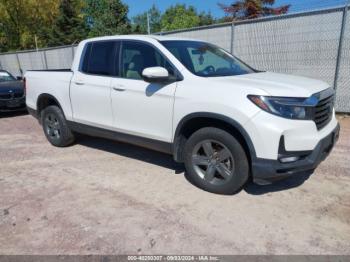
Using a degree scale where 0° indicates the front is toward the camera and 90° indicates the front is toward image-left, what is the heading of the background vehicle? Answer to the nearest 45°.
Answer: approximately 315°

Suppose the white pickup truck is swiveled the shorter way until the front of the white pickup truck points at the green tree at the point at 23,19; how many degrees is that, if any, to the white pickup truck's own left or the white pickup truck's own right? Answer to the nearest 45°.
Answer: approximately 180°

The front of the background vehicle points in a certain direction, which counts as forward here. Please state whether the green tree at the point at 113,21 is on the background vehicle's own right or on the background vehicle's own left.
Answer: on the background vehicle's own left

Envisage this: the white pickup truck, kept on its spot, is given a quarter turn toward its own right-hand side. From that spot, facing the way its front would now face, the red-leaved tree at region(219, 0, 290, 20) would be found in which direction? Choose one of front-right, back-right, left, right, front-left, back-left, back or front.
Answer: back-right

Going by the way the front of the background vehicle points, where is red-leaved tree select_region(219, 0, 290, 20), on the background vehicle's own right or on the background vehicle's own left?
on the background vehicle's own left

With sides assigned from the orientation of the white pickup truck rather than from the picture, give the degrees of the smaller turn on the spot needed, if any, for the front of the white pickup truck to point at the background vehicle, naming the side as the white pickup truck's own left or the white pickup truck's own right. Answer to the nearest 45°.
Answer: approximately 180°

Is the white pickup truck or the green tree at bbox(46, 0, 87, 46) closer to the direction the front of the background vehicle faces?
the white pickup truck

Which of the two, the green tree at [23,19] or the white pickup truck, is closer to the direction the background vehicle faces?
the white pickup truck

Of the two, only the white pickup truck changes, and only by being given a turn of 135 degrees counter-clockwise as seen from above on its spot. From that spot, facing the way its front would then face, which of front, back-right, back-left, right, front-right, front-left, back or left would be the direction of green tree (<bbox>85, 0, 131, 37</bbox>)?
front
